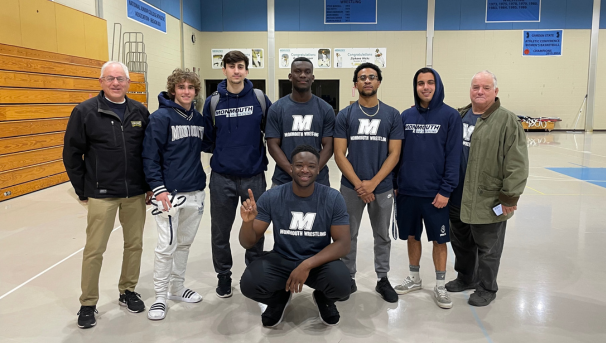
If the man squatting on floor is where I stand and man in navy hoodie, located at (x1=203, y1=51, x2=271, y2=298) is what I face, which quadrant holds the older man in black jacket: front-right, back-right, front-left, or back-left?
front-left

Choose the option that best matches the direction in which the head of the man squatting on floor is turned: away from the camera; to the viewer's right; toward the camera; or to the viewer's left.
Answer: toward the camera

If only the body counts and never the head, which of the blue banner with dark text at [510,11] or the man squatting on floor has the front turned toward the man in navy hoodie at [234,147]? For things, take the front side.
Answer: the blue banner with dark text

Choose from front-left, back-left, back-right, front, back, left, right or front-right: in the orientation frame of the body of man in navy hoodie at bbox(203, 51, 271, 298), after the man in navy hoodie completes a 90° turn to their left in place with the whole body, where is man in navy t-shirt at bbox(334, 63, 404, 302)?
front

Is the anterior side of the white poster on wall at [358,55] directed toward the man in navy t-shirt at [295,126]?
yes

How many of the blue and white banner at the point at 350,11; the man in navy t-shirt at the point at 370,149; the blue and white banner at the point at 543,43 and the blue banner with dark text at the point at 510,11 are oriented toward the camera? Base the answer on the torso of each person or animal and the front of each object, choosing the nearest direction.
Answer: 4

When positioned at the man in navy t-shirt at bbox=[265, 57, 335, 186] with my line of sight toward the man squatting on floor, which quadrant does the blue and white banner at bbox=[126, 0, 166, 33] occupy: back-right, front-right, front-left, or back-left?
back-right

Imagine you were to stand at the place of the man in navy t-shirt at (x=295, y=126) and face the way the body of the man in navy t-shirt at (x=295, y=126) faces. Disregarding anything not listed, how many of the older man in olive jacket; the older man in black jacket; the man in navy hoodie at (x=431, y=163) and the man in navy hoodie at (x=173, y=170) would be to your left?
2

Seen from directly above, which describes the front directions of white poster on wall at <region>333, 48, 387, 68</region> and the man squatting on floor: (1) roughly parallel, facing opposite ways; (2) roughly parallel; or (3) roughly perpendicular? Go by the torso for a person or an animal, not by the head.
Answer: roughly parallel

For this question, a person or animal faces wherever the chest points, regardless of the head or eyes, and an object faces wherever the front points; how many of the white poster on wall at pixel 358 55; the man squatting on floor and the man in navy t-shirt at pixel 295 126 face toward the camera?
3

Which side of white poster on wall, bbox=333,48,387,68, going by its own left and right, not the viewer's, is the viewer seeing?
front

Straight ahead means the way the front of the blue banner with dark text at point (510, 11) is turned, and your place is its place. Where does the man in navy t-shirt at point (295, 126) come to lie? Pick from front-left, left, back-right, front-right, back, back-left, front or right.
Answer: front

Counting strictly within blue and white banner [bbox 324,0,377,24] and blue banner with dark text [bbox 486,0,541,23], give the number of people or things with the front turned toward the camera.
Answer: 2

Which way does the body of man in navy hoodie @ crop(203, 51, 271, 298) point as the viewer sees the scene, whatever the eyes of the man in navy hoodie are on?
toward the camera
